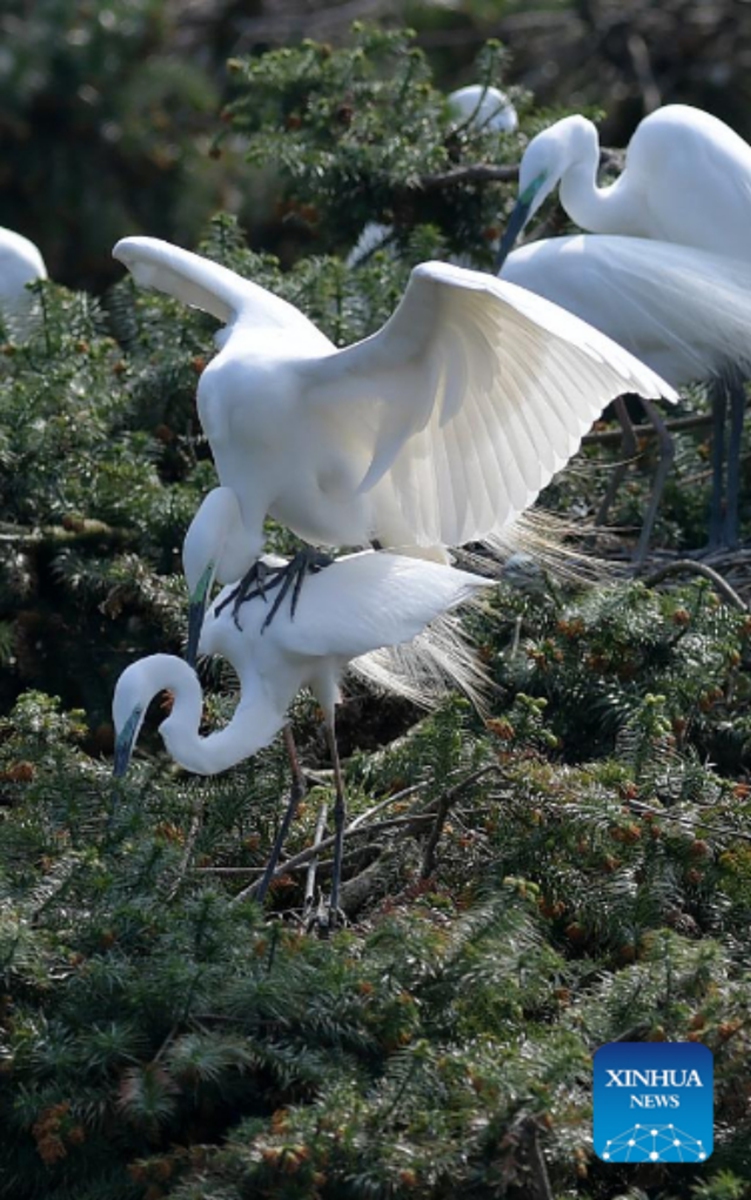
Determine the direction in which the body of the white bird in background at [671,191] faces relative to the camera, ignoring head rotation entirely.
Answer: to the viewer's left

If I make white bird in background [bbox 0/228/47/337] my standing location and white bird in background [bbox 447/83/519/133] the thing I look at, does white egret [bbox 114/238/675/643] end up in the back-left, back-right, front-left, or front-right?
front-right

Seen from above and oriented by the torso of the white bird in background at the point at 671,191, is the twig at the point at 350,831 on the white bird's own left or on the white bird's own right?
on the white bird's own left

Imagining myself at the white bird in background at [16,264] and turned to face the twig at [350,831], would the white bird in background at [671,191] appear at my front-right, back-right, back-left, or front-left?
front-left

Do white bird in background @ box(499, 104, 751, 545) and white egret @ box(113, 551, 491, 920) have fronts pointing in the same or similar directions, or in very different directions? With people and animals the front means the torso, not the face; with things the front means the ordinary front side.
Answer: same or similar directions

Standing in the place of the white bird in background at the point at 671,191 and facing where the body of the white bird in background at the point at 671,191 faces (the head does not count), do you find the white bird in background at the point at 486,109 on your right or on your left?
on your right

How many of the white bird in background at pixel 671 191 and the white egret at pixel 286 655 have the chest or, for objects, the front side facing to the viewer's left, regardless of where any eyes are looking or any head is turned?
2

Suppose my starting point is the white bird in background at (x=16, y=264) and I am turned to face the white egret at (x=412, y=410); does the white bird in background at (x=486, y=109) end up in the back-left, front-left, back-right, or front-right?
front-left

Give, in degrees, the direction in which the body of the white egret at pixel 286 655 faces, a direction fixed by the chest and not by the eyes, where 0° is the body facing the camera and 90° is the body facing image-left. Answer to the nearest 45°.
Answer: approximately 90°
